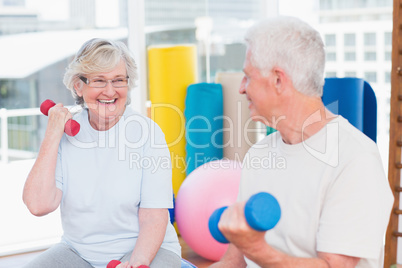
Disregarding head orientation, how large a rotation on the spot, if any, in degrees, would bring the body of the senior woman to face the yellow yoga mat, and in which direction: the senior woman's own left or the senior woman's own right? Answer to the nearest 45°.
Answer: approximately 180°

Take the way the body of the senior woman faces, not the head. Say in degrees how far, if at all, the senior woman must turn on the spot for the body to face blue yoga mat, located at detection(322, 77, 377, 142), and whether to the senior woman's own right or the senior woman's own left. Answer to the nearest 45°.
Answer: approximately 90° to the senior woman's own left

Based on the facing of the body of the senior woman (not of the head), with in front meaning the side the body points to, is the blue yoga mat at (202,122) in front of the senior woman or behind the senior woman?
behind

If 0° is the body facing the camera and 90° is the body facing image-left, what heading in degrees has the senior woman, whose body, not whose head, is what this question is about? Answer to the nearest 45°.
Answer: approximately 0°

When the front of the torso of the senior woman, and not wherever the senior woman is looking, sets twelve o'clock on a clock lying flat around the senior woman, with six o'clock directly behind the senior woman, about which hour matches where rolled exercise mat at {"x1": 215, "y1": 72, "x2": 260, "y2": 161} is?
The rolled exercise mat is roughly at 7 o'clock from the senior woman.
